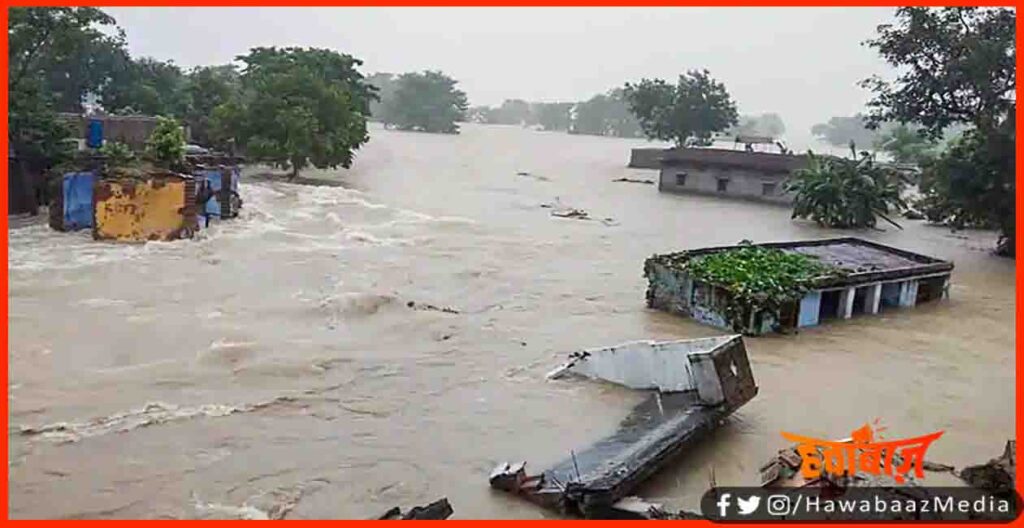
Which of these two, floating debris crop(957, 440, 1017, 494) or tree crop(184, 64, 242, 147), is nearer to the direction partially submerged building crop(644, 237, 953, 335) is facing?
the floating debris

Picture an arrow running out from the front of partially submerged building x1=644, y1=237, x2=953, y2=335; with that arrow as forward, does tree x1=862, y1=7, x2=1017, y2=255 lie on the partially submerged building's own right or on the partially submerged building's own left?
on the partially submerged building's own left

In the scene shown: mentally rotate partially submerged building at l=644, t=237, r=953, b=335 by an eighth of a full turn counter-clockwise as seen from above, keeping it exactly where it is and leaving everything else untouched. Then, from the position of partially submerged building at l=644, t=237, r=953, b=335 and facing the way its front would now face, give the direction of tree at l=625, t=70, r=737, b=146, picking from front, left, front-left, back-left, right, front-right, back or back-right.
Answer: left

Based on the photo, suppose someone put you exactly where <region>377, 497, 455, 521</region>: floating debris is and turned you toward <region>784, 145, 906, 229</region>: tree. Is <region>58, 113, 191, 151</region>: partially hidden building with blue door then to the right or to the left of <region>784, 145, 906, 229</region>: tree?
left

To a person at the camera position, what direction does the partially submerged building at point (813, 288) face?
facing the viewer and to the right of the viewer

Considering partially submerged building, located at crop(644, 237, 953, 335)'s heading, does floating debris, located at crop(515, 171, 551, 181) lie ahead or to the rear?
to the rear

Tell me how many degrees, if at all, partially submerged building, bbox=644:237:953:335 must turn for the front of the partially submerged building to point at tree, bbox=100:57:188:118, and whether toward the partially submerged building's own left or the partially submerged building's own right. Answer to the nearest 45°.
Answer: approximately 180°

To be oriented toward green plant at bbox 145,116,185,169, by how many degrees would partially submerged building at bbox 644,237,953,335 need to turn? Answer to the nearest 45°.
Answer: approximately 135° to its right

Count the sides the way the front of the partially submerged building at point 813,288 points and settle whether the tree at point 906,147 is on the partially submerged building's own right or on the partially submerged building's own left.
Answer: on the partially submerged building's own left

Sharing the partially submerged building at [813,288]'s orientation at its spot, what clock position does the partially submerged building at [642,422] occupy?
the partially submerged building at [642,422] is roughly at 2 o'clock from the partially submerged building at [813,288].

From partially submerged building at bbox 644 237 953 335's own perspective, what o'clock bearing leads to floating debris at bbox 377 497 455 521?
The floating debris is roughly at 2 o'clock from the partially submerged building.
